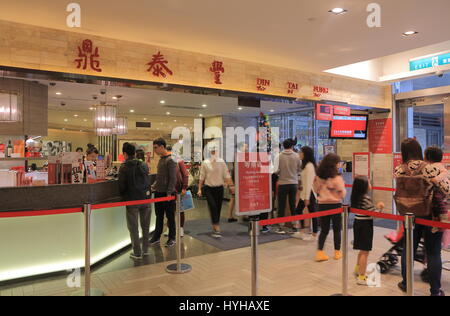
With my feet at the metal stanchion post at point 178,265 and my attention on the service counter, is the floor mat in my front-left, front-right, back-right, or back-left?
back-right

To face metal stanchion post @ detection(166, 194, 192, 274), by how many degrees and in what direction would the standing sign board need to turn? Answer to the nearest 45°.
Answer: approximately 45° to its right

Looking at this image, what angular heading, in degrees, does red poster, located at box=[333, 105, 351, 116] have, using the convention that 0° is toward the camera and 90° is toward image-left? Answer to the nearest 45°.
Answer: approximately 0°

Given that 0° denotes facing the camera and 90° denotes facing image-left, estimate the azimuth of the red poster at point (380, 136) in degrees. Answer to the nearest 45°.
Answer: approximately 0°

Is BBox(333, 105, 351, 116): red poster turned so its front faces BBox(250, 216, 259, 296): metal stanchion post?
yes

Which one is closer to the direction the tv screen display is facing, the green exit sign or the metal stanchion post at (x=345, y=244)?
the metal stanchion post
